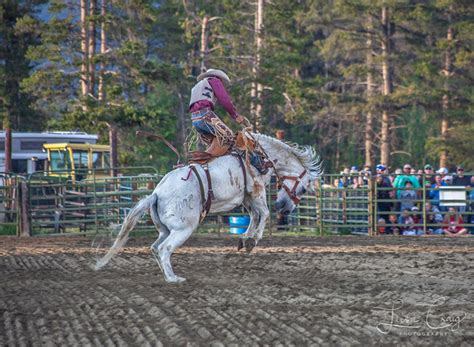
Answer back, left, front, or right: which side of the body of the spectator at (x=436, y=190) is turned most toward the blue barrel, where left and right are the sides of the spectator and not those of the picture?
right

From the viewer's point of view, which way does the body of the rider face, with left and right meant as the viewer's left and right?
facing away from the viewer and to the right of the viewer

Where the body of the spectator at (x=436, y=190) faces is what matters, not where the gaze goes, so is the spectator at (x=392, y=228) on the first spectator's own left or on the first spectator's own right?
on the first spectator's own right

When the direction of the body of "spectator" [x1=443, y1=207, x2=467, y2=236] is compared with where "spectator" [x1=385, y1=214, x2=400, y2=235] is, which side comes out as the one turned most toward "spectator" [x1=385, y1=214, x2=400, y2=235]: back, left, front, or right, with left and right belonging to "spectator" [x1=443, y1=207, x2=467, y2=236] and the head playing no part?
right

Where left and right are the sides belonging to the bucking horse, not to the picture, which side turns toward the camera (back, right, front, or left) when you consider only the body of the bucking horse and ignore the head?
right
